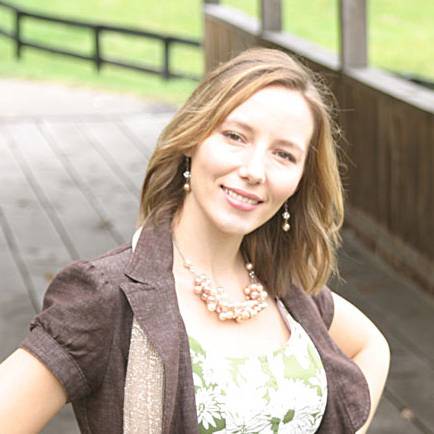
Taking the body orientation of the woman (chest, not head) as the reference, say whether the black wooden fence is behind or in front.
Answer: behind

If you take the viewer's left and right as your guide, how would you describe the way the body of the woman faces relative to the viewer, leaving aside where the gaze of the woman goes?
facing the viewer and to the right of the viewer
